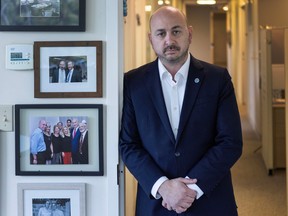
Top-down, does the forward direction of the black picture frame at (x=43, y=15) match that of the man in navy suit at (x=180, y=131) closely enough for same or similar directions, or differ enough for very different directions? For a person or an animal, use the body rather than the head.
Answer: same or similar directions

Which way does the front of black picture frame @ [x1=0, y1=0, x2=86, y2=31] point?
toward the camera

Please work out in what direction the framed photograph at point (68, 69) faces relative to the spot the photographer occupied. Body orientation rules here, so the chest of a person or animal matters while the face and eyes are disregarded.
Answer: facing the viewer

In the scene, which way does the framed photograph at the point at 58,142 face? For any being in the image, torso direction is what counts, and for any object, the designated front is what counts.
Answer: toward the camera

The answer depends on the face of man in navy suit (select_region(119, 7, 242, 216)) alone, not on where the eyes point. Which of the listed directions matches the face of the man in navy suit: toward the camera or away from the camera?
toward the camera

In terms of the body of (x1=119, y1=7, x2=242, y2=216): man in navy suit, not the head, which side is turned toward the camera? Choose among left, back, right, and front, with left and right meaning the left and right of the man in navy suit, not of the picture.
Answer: front

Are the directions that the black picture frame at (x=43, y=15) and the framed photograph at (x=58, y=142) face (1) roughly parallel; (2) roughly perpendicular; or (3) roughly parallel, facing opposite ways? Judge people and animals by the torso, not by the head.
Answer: roughly parallel

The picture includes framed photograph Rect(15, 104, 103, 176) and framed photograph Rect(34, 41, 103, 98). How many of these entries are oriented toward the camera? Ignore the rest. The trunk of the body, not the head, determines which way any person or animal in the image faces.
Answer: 2
